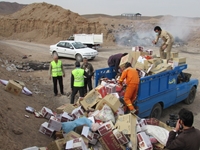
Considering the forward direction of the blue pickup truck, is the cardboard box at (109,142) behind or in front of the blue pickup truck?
behind

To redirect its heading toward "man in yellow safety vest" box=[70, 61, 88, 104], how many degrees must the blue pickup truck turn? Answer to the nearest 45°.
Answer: approximately 135° to its left

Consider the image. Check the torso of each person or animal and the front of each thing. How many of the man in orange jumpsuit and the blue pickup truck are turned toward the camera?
0

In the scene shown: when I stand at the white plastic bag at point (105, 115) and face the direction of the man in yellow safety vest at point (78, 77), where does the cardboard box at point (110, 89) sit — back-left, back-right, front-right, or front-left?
front-right

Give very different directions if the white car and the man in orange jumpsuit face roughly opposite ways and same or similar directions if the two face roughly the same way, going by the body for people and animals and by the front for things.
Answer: very different directions

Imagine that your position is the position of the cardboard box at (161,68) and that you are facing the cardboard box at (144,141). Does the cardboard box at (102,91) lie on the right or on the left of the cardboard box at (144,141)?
right

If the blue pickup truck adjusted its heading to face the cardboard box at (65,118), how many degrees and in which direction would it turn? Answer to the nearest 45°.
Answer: approximately 180°

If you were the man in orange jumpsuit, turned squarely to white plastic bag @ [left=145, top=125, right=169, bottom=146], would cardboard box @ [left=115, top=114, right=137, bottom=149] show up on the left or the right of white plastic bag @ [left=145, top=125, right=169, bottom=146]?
right
